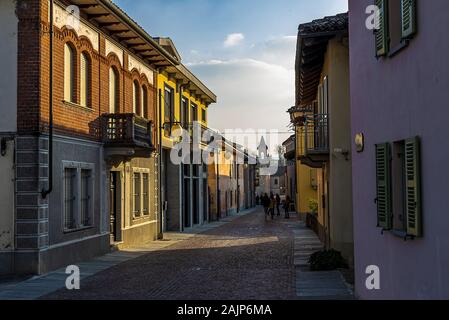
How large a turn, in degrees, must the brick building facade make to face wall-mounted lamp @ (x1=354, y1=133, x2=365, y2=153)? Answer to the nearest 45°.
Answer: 0° — it already faces it

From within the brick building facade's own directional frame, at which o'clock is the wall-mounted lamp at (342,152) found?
The wall-mounted lamp is roughly at 11 o'clock from the brick building facade.

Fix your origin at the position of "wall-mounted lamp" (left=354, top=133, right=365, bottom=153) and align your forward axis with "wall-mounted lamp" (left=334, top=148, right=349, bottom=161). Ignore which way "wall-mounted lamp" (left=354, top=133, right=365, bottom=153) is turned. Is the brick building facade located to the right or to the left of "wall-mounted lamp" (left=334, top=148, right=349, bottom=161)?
left

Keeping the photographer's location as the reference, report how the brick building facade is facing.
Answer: facing the viewer and to the right of the viewer
